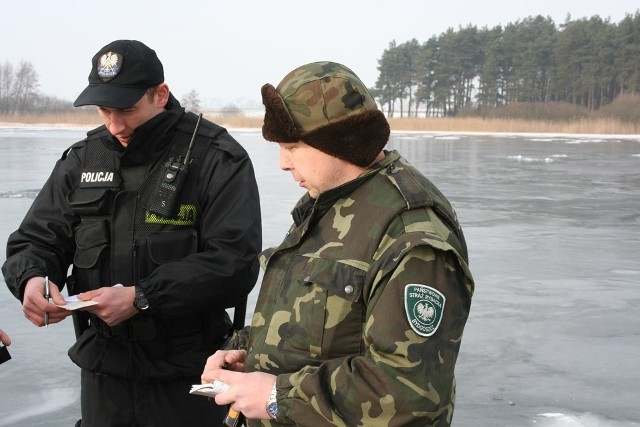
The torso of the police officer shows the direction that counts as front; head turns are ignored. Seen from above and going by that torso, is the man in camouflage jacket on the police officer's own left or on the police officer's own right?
on the police officer's own left

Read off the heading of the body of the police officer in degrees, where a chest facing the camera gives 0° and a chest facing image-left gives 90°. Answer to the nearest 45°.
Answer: approximately 45°

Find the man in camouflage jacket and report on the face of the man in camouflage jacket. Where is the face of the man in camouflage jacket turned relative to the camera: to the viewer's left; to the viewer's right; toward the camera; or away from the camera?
to the viewer's left
